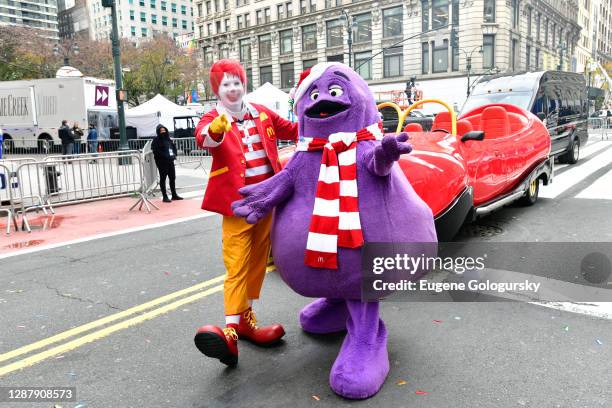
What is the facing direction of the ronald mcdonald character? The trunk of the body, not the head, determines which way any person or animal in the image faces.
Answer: toward the camera

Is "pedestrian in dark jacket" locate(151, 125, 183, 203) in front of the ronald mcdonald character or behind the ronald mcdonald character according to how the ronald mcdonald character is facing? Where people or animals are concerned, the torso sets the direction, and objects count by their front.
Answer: behind

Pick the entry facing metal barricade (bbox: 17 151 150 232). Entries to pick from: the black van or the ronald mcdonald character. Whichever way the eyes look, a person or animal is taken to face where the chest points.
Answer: the black van

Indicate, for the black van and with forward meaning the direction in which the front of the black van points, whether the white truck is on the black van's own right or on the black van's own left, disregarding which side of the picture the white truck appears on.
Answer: on the black van's own right

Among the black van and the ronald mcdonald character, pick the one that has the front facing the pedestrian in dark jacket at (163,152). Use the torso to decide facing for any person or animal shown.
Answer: the black van

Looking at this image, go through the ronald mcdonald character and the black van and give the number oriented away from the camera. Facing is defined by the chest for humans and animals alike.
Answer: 0

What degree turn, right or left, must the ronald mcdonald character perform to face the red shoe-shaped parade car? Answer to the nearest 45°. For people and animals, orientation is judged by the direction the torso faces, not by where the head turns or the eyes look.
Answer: approximately 135° to its left

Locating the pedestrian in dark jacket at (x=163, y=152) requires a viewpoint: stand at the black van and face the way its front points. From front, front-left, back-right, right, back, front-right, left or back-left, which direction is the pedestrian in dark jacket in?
front

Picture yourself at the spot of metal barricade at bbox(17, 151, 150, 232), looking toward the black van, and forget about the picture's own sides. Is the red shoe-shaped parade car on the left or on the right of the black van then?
right

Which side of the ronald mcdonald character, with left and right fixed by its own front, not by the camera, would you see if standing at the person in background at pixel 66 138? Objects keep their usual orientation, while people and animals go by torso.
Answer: back

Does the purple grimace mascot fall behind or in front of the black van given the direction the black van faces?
in front

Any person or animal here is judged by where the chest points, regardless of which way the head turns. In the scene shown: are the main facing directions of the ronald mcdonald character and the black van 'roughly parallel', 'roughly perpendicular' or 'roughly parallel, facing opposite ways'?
roughly perpendicular

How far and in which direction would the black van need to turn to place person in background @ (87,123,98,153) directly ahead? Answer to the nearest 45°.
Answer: approximately 45° to its right

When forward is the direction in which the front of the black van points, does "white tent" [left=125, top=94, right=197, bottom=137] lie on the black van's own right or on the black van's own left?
on the black van's own right
